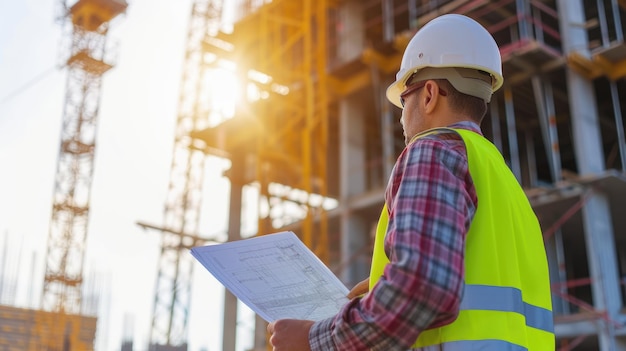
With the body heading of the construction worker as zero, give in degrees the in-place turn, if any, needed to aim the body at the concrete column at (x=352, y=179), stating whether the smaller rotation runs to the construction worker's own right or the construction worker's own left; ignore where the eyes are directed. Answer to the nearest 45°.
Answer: approximately 45° to the construction worker's own right

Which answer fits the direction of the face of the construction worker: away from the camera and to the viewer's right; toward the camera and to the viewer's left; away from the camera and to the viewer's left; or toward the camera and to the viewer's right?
away from the camera and to the viewer's left

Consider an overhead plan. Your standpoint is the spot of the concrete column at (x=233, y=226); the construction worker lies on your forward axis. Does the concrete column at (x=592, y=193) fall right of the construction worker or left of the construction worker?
left

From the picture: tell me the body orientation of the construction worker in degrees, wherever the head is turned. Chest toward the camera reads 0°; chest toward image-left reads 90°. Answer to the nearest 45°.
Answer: approximately 135°

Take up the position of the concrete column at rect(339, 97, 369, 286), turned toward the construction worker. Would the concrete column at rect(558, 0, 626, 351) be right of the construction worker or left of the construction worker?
left

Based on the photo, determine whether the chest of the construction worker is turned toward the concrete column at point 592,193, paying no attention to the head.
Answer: no

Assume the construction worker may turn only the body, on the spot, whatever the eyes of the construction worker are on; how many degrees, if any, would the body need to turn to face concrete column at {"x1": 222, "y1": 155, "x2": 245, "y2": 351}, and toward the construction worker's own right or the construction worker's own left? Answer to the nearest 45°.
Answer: approximately 45° to the construction worker's own right

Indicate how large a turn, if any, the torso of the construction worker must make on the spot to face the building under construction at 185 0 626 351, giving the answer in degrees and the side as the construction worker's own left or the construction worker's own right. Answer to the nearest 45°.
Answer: approximately 45° to the construction worker's own right
